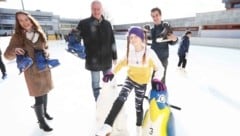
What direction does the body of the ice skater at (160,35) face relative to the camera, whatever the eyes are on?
toward the camera

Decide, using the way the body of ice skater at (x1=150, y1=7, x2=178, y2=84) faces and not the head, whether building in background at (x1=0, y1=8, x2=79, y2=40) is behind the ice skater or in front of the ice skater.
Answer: behind

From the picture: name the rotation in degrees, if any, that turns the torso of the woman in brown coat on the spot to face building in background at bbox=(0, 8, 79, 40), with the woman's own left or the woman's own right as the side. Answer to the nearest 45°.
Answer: approximately 135° to the woman's own left

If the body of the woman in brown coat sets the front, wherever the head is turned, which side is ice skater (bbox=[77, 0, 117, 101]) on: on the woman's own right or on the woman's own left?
on the woman's own left

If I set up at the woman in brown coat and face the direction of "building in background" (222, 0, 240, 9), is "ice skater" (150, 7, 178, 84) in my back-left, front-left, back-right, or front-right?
front-right

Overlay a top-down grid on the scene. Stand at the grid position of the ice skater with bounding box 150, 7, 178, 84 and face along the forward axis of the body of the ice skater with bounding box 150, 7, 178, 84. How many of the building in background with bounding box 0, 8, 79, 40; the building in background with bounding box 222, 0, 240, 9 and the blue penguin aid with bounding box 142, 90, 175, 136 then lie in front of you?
1

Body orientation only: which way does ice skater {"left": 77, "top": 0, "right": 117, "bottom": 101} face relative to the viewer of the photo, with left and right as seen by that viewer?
facing the viewer

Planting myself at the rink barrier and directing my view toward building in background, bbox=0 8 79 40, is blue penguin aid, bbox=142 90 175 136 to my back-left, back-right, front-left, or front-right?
back-left

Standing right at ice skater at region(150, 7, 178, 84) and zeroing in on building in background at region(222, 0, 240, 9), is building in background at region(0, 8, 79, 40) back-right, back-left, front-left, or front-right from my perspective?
front-left

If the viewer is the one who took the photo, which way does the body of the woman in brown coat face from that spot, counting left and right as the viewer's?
facing the viewer and to the right of the viewer

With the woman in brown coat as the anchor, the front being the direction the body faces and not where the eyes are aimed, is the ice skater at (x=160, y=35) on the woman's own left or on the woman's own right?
on the woman's own left

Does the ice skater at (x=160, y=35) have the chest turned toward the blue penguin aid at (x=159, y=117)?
yes

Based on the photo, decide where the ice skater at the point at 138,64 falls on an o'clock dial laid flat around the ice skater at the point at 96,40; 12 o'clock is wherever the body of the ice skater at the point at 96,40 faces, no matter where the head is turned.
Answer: the ice skater at the point at 138,64 is roughly at 11 o'clock from the ice skater at the point at 96,40.

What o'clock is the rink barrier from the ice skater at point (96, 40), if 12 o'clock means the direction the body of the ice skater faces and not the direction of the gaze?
The rink barrier is roughly at 7 o'clock from the ice skater.

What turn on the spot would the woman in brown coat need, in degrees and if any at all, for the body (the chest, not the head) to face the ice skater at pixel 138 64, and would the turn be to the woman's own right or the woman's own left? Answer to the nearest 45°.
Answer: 0° — they already face them
